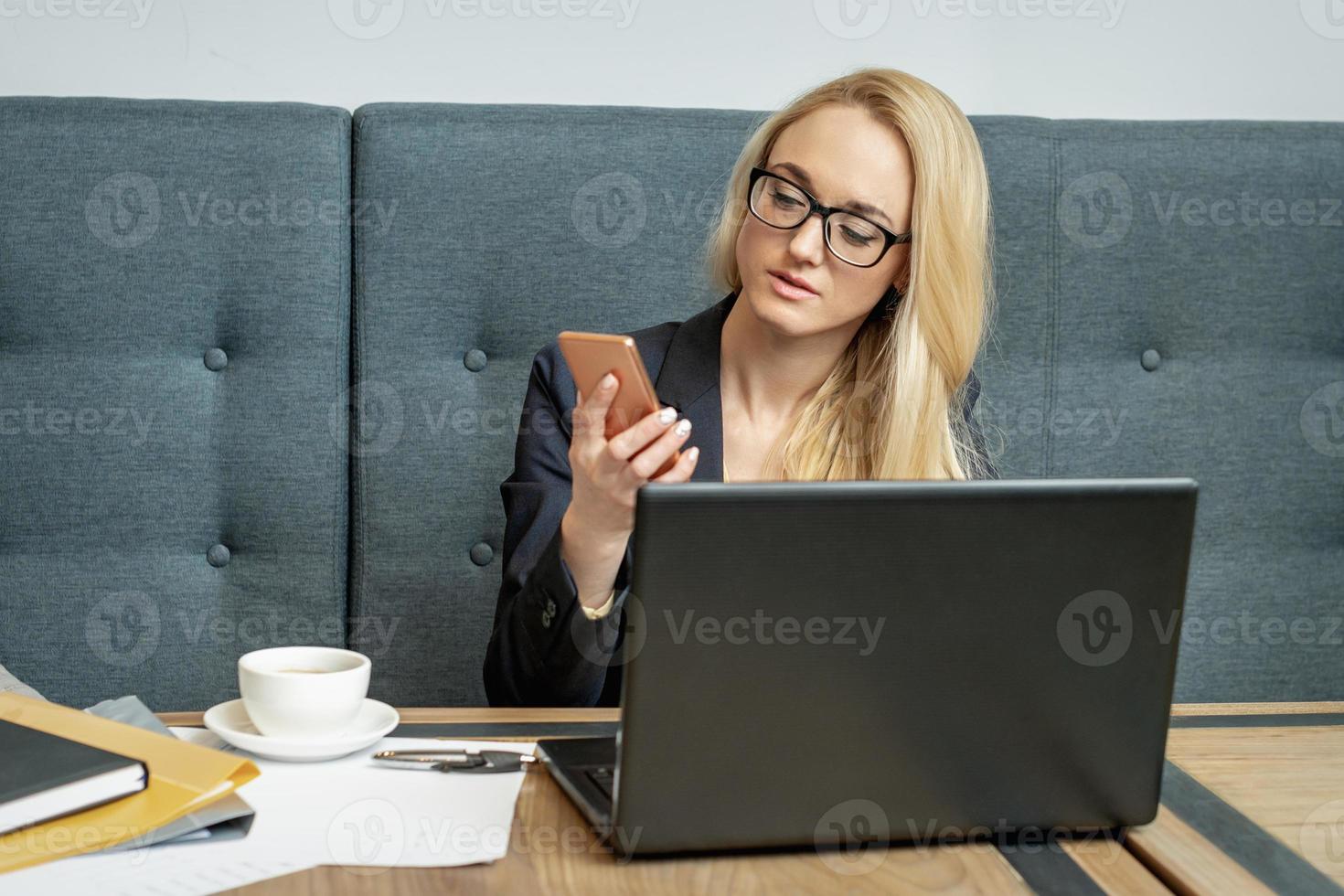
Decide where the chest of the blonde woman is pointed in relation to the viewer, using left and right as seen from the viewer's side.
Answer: facing the viewer

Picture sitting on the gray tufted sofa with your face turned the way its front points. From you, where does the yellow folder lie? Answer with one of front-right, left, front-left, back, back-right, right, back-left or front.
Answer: front

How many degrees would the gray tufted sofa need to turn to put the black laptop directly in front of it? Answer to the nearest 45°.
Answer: approximately 45° to its left

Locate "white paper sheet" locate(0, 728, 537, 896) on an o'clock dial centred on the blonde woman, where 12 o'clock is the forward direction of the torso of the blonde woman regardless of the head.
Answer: The white paper sheet is roughly at 1 o'clock from the blonde woman.

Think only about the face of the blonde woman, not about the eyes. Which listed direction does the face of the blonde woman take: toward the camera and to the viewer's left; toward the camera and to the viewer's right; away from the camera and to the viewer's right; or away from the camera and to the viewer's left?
toward the camera and to the viewer's left

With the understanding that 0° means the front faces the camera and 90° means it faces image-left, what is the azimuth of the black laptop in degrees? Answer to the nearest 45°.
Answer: approximately 135°

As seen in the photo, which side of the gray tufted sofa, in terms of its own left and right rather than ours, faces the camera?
front

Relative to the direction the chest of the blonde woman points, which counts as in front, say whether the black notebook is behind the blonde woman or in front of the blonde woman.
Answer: in front

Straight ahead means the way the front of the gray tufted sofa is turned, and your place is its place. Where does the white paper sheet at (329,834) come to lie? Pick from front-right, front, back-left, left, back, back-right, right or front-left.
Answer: front

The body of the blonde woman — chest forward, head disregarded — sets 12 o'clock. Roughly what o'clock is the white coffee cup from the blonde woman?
The white coffee cup is roughly at 1 o'clock from the blonde woman.

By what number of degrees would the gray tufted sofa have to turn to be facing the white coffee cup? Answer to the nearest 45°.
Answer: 0° — it already faces it
